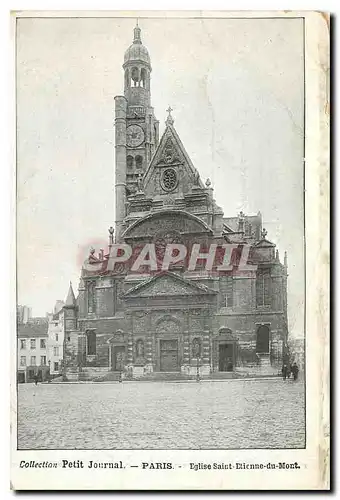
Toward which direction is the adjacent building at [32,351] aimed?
toward the camera

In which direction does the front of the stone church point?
toward the camera
